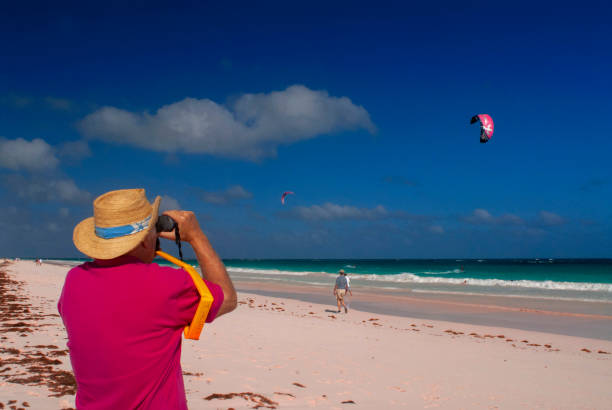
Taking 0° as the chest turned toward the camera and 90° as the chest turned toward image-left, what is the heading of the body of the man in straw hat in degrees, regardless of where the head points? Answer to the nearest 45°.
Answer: approximately 225°

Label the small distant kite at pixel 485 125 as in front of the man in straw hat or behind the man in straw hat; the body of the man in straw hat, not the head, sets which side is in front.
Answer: in front

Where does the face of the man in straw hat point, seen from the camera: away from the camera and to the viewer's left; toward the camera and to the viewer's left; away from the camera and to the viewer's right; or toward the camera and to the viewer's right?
away from the camera and to the viewer's right
